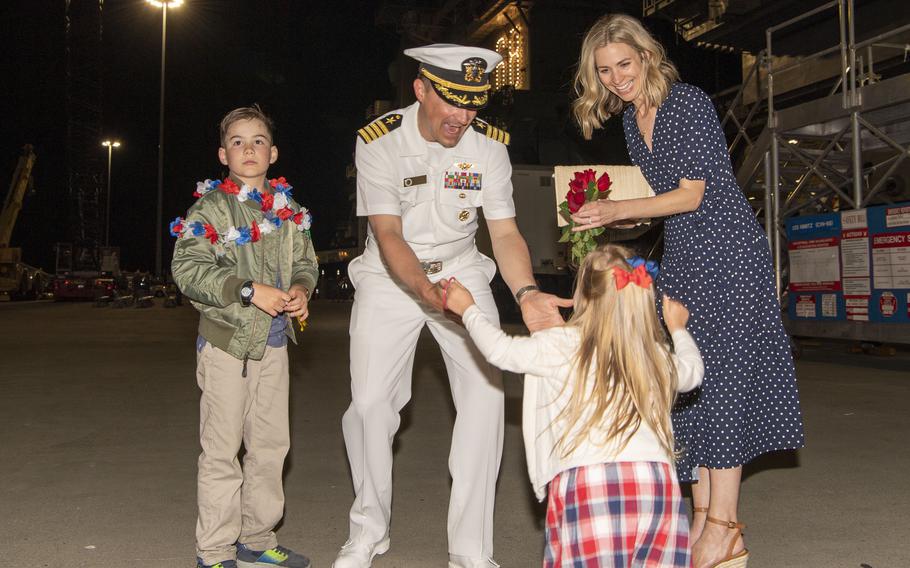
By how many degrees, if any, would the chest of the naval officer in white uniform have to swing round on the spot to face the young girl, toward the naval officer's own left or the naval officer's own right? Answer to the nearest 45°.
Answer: approximately 45° to the naval officer's own left

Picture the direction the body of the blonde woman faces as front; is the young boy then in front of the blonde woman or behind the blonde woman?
in front

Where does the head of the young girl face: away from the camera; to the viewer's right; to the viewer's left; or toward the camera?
away from the camera

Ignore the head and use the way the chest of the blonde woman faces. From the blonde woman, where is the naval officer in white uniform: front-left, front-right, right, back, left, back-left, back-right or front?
front-right

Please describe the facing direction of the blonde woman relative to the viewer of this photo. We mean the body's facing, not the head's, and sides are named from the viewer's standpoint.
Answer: facing the viewer and to the left of the viewer

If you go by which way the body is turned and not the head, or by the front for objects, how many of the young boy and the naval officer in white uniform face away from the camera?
0

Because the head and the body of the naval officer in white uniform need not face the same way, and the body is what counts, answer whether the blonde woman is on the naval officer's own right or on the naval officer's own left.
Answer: on the naval officer's own left

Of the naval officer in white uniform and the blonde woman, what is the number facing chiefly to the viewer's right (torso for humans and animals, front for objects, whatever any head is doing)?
0

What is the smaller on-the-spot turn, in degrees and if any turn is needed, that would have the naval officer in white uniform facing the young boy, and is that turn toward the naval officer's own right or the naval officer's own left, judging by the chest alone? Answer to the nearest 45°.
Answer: approximately 90° to the naval officer's own right

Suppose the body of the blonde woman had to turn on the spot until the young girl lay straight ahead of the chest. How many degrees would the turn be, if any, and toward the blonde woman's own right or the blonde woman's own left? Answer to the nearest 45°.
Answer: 0° — they already face them

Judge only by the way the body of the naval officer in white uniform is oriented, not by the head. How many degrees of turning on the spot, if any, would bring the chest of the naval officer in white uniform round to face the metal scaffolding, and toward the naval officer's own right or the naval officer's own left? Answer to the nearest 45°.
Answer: approximately 135° to the naval officer's own left

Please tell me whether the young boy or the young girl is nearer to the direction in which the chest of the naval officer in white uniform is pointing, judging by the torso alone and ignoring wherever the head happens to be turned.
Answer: the young girl

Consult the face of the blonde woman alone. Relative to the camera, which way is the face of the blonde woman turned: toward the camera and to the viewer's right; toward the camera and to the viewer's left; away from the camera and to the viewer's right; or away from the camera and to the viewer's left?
toward the camera and to the viewer's left

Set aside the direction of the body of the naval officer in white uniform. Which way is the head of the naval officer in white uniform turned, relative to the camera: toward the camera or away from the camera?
toward the camera

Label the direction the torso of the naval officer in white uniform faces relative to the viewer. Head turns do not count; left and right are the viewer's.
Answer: facing the viewer
